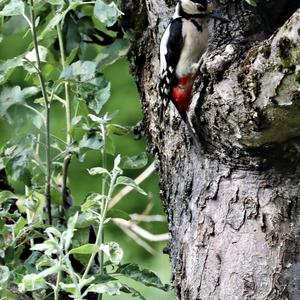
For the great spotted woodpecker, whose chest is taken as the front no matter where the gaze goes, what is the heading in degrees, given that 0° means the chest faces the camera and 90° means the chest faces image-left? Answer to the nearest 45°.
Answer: approximately 270°
